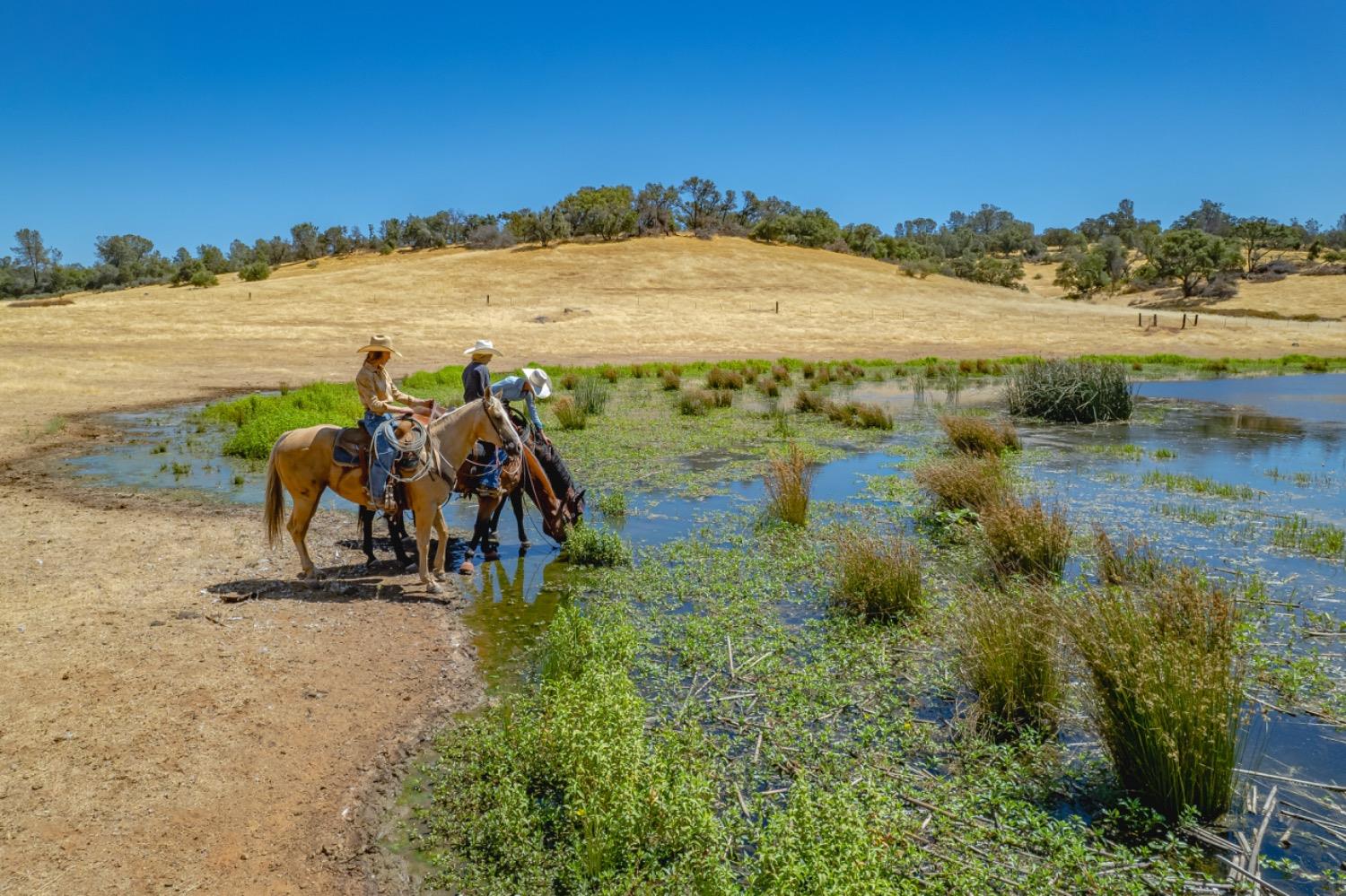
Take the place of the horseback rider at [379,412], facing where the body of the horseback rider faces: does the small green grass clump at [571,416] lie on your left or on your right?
on your left

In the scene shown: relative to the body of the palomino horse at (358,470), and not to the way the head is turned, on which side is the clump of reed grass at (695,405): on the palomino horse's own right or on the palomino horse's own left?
on the palomino horse's own left

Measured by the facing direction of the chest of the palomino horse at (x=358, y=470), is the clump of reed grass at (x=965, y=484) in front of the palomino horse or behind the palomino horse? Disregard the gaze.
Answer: in front

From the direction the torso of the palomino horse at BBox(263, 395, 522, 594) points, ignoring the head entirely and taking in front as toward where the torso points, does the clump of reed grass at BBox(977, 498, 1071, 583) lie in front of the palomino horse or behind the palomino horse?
in front

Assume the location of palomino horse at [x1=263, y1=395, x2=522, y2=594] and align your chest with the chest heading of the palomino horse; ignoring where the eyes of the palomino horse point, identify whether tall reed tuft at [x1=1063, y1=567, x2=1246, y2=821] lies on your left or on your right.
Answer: on your right

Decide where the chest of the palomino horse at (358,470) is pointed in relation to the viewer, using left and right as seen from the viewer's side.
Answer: facing to the right of the viewer

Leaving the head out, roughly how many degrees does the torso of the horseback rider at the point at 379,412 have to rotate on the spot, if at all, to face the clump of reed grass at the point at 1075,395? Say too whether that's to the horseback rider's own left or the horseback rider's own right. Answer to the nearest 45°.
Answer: approximately 45° to the horseback rider's own left

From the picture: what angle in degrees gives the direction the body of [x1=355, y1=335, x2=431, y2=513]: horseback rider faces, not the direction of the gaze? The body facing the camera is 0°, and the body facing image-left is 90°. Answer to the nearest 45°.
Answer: approximately 270°
